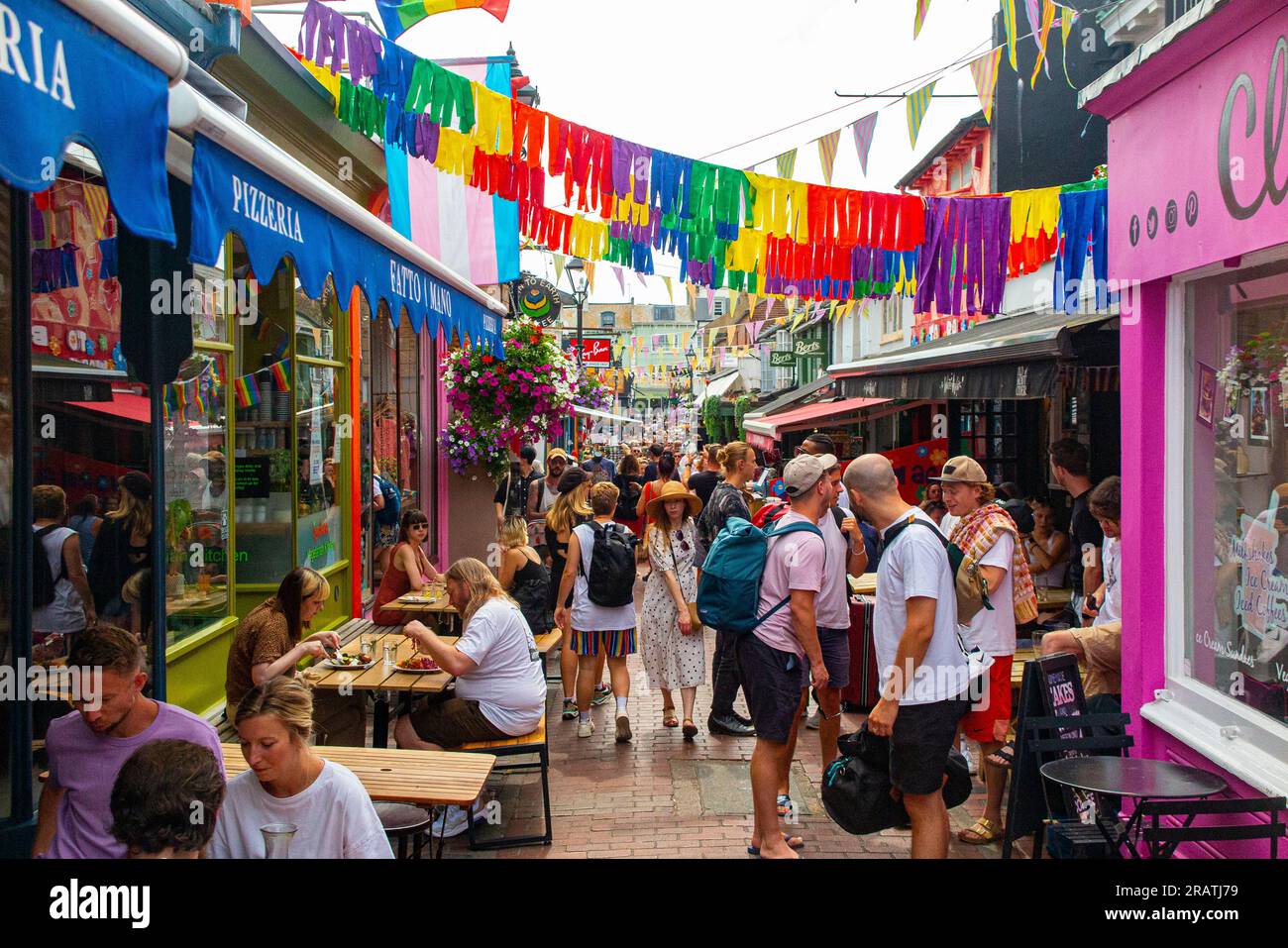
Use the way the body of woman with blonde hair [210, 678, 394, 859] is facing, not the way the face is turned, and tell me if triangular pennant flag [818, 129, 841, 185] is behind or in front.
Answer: behind

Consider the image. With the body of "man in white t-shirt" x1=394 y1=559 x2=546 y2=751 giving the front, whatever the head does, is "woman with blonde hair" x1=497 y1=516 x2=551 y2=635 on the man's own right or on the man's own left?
on the man's own right

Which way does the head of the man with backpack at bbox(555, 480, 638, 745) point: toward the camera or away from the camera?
away from the camera

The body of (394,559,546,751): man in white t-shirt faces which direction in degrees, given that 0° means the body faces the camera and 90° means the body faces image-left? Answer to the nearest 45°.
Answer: approximately 90°

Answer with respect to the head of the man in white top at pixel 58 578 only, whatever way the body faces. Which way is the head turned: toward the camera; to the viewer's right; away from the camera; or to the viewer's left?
away from the camera
